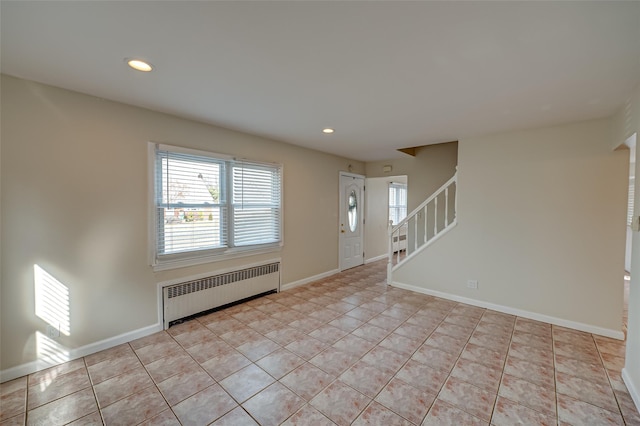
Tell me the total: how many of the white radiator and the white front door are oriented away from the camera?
0

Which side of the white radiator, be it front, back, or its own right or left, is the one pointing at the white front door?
left

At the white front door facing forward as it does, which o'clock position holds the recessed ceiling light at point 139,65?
The recessed ceiling light is roughly at 2 o'clock from the white front door.

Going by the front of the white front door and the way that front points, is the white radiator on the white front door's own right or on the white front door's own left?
on the white front door's own right

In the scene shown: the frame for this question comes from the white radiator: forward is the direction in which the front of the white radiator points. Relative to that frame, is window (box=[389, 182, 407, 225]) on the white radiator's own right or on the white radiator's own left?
on the white radiator's own left

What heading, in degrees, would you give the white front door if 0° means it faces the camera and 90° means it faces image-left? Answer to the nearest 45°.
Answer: approximately 315°
